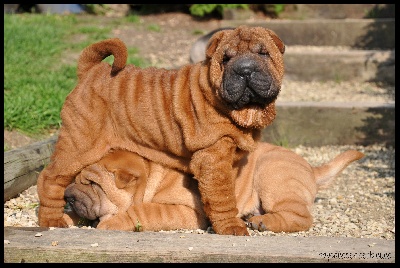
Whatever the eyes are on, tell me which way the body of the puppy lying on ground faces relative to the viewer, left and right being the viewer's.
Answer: facing to the left of the viewer

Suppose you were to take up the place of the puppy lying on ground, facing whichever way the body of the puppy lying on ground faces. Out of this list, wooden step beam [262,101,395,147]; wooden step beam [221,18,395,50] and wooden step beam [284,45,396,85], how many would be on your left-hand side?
0

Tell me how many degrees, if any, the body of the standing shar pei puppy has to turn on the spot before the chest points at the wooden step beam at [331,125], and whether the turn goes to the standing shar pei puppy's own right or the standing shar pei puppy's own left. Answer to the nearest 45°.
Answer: approximately 45° to the standing shar pei puppy's own left

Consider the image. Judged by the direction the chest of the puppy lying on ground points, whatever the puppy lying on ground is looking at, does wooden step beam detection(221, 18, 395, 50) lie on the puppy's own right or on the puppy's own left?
on the puppy's own right

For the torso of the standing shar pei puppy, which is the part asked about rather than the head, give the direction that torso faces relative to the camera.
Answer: to the viewer's right

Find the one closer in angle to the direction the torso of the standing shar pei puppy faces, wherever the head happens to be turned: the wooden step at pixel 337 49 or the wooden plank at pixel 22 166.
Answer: the wooden step

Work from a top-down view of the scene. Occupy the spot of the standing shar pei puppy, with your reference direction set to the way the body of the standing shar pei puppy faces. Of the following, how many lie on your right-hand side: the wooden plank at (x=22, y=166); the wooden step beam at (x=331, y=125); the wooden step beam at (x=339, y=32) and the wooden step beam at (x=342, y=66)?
0

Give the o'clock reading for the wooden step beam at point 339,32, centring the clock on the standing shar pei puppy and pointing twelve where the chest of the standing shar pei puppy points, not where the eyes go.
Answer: The wooden step beam is roughly at 10 o'clock from the standing shar pei puppy.

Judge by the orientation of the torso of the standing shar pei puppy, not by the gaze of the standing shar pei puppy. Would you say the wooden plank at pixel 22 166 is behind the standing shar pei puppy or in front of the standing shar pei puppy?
behind

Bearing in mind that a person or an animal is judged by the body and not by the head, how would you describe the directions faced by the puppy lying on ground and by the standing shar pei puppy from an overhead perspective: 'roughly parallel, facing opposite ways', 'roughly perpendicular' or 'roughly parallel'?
roughly parallel, facing opposite ways

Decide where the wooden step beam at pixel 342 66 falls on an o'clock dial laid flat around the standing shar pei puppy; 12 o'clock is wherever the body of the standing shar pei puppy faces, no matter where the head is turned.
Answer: The wooden step beam is roughly at 10 o'clock from the standing shar pei puppy.

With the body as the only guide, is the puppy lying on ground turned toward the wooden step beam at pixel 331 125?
no

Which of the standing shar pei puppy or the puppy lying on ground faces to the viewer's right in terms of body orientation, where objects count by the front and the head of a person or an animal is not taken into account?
the standing shar pei puppy

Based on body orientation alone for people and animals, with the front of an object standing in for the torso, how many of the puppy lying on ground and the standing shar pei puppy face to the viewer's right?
1
